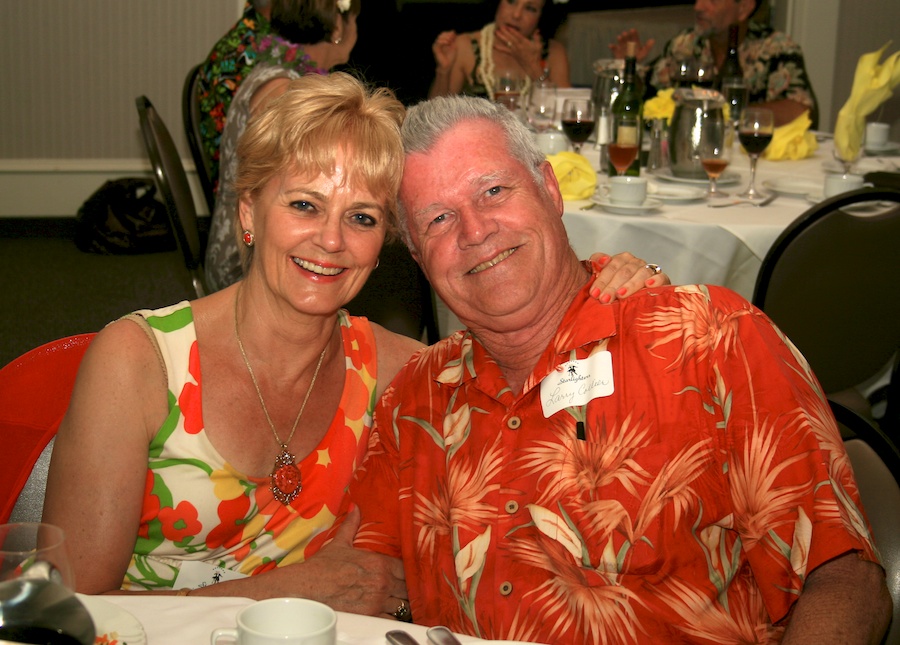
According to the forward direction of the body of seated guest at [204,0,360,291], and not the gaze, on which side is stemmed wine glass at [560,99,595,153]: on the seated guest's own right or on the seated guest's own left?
on the seated guest's own right

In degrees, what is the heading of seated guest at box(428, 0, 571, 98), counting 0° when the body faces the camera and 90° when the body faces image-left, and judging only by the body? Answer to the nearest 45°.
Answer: approximately 0°

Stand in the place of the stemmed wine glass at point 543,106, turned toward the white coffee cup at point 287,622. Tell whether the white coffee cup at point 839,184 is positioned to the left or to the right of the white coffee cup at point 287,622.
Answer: left

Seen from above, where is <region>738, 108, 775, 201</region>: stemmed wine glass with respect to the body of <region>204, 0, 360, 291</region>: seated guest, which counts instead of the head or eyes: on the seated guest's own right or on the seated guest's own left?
on the seated guest's own right

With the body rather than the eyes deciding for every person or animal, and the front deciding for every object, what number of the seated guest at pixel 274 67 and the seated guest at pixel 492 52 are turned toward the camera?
1

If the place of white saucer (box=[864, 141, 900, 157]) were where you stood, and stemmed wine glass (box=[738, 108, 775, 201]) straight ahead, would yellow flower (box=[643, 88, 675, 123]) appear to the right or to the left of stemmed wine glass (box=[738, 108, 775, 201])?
right

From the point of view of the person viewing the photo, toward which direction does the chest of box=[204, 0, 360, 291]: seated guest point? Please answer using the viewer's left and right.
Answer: facing away from the viewer and to the right of the viewer

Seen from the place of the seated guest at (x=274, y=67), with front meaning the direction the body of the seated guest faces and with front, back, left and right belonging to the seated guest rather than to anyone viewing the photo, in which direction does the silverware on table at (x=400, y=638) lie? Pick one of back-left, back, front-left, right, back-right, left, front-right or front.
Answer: back-right
